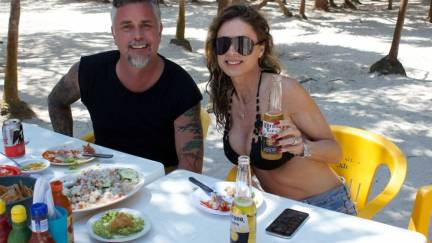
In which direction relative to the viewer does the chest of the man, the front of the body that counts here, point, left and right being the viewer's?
facing the viewer

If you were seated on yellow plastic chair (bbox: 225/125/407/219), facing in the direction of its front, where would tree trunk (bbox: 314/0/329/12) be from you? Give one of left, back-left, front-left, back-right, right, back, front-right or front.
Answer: back-right

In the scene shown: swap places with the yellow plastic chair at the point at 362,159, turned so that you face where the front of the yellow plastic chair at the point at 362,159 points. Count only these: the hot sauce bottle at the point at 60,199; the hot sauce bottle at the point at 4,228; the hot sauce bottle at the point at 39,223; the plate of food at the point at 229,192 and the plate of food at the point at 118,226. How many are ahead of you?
5

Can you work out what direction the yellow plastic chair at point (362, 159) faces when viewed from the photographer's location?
facing the viewer and to the left of the viewer

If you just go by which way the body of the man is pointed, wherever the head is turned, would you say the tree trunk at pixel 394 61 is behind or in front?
behind

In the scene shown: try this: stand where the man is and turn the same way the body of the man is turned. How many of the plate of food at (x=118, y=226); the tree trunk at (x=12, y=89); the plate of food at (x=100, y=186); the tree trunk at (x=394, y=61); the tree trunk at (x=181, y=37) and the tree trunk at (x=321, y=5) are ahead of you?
2

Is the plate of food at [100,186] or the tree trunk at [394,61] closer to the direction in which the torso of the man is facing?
the plate of food

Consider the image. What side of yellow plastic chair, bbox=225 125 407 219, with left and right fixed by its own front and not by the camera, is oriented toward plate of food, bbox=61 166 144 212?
front

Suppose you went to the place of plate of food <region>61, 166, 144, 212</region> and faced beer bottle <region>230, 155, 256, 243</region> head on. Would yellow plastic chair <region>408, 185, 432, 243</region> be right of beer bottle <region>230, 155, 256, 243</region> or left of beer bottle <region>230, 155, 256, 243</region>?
left

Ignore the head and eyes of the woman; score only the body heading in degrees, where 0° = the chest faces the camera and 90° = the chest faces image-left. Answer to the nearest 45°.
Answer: approximately 45°

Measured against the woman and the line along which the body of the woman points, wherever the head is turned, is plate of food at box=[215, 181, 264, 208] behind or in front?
in front

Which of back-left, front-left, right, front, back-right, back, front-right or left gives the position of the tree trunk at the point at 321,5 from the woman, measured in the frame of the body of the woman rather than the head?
back-right

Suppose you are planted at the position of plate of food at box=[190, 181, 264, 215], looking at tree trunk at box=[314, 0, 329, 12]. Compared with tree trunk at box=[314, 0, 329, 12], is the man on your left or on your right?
left

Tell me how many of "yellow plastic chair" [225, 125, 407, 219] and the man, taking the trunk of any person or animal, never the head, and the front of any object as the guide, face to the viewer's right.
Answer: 0
